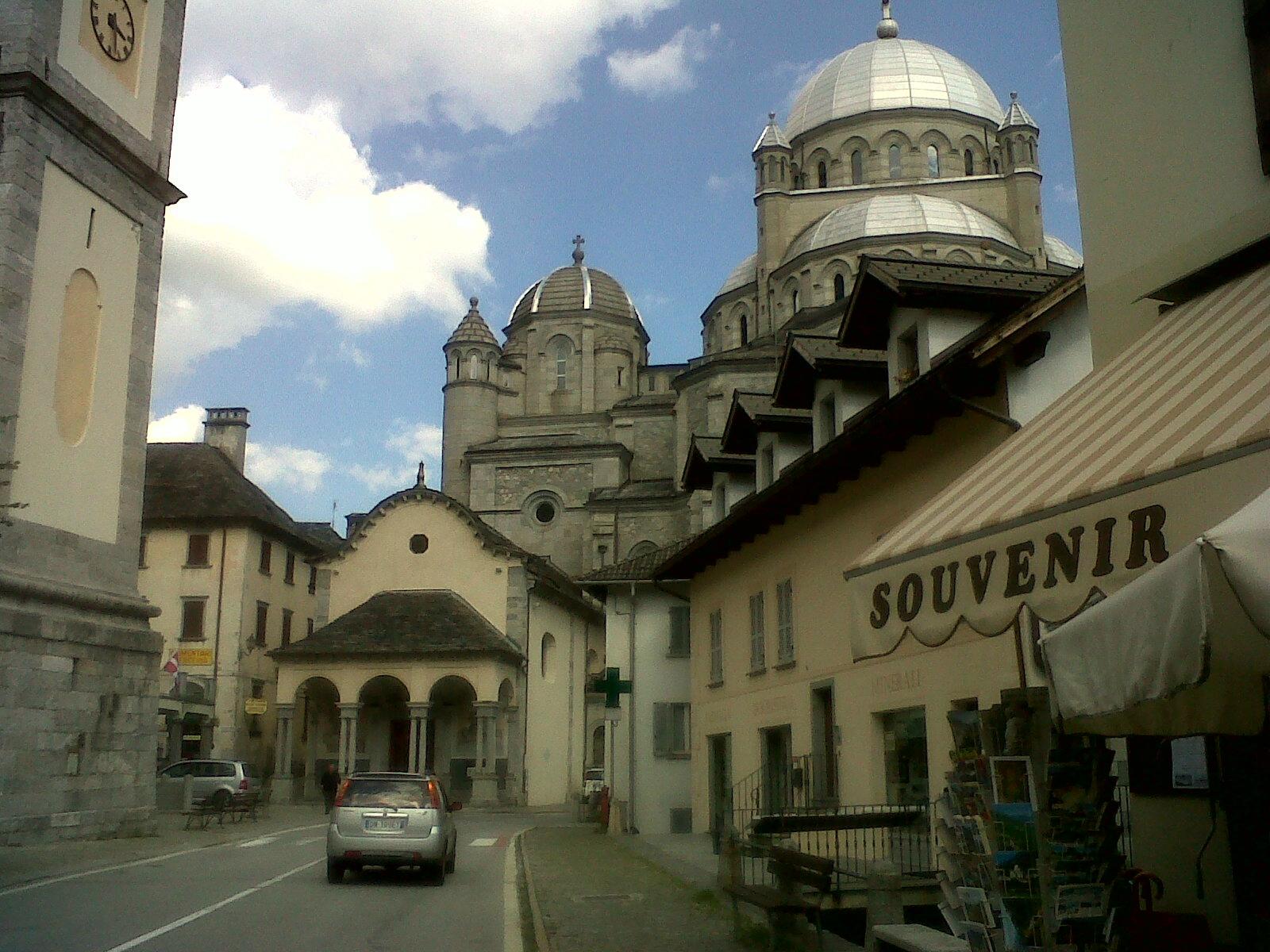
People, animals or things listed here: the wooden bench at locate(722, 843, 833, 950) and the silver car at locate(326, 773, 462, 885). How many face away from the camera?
1

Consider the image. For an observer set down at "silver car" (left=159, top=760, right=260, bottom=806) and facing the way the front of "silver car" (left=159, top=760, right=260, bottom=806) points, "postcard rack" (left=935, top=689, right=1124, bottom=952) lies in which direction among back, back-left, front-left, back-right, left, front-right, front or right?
back-left

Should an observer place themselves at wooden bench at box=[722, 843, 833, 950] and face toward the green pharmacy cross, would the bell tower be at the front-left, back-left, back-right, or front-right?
front-left

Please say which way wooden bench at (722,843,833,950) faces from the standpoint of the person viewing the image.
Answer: facing the viewer and to the left of the viewer

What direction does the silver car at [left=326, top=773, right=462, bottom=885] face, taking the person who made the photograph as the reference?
facing away from the viewer

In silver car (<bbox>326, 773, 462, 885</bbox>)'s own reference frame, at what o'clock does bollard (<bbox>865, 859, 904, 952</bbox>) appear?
The bollard is roughly at 5 o'clock from the silver car.

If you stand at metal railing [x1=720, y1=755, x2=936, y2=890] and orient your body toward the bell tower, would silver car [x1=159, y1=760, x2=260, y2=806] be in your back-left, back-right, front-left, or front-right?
front-right

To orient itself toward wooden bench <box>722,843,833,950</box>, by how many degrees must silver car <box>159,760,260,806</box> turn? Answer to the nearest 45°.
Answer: approximately 135° to its left

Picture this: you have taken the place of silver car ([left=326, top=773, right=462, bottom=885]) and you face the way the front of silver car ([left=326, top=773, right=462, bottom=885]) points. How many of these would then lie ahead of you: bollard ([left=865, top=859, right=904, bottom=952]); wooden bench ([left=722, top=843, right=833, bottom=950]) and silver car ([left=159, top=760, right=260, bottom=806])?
1

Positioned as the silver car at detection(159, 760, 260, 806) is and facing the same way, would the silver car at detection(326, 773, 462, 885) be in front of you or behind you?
behind

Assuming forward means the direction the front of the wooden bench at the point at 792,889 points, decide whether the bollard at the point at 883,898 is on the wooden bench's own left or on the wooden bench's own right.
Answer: on the wooden bench's own left

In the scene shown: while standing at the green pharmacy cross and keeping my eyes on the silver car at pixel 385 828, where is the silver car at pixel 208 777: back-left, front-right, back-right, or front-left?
back-right

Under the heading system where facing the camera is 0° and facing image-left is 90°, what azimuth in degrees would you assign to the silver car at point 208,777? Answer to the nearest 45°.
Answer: approximately 135°

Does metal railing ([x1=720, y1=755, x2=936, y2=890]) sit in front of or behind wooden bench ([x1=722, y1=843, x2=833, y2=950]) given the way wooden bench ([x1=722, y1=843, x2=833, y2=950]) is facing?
behind

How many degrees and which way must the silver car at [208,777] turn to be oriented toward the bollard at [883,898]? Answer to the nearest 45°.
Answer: approximately 135° to its left
